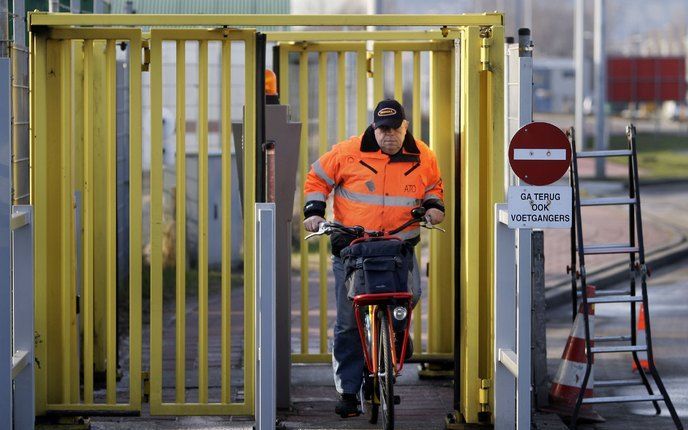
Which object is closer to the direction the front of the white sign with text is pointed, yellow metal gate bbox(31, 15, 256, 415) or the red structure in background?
the yellow metal gate

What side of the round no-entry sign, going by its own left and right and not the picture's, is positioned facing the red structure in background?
back

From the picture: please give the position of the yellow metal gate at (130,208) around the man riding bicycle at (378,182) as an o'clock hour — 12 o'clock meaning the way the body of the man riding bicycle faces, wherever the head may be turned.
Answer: The yellow metal gate is roughly at 3 o'clock from the man riding bicycle.

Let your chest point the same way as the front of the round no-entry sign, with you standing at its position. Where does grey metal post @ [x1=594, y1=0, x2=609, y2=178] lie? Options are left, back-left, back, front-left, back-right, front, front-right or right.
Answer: back

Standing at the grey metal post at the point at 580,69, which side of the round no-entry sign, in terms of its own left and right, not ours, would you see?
back

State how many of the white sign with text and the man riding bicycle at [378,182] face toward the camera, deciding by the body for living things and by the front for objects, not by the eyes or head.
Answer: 2

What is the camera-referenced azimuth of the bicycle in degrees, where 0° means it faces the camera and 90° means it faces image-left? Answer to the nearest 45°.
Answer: approximately 0°

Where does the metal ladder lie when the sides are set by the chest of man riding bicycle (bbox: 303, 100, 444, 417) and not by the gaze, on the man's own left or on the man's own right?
on the man's own left

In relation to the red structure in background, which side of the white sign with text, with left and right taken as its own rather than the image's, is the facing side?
back
